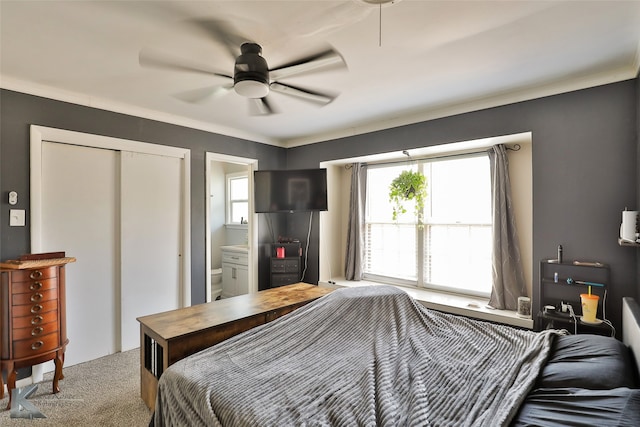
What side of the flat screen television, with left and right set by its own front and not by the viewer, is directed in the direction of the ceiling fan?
front

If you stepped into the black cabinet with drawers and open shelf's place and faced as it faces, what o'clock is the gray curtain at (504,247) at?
The gray curtain is roughly at 10 o'clock from the black cabinet with drawers and open shelf.

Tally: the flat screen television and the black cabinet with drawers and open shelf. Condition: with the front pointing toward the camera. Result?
2

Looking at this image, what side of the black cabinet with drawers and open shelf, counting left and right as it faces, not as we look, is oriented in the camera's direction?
front

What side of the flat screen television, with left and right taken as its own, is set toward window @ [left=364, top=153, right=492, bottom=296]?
left

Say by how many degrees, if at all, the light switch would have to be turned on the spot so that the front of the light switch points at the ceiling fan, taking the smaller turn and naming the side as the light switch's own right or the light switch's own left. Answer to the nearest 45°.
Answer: approximately 45° to the light switch's own left

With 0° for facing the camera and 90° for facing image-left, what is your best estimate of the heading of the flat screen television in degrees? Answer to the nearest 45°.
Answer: approximately 0°

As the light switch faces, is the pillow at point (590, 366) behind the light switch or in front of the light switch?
in front

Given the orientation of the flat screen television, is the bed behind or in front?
in front
